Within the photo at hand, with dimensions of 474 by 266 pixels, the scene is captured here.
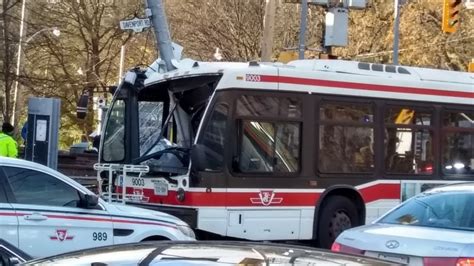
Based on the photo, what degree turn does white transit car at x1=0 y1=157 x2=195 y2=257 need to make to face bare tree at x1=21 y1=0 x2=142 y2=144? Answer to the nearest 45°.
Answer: approximately 90° to its left

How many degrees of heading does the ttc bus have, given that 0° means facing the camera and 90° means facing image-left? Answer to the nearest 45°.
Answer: approximately 45°

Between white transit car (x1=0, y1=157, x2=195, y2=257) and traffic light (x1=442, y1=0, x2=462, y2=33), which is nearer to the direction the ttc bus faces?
the white transit car

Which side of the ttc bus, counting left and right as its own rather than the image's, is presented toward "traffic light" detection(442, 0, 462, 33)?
back

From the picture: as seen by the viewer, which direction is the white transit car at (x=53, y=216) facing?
to the viewer's right

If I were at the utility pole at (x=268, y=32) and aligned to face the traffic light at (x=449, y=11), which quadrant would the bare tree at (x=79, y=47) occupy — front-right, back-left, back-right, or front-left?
back-left

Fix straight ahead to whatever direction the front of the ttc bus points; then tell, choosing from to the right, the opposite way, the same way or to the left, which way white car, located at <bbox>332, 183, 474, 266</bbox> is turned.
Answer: the opposite way

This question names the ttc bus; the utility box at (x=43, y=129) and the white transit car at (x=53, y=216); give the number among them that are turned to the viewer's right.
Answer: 1

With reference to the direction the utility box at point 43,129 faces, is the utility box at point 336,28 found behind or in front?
behind

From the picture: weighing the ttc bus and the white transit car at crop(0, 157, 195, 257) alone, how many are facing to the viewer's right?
1

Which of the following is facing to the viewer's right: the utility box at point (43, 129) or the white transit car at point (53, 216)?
the white transit car

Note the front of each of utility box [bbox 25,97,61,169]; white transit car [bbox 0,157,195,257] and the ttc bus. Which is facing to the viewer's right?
the white transit car
